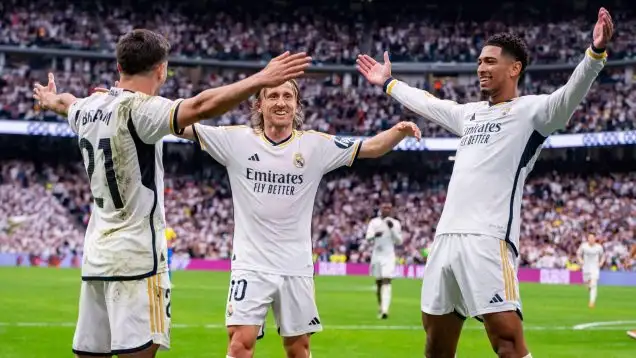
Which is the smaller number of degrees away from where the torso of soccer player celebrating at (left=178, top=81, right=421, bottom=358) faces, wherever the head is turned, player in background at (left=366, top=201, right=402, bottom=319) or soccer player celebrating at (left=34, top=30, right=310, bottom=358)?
the soccer player celebrating

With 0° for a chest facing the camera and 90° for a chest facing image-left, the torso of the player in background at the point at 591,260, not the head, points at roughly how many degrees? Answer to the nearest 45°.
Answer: approximately 0°

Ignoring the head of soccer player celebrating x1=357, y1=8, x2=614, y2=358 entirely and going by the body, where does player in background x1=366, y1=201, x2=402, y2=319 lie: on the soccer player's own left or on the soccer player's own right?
on the soccer player's own right

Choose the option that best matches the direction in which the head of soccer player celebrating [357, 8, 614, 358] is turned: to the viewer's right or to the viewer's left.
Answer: to the viewer's left

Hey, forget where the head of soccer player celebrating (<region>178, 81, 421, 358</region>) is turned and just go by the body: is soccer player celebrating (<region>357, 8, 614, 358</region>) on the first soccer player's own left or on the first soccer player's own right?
on the first soccer player's own left

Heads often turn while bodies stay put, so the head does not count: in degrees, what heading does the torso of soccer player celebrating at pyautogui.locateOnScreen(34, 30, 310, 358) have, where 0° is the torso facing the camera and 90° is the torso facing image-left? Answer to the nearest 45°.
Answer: approximately 225°

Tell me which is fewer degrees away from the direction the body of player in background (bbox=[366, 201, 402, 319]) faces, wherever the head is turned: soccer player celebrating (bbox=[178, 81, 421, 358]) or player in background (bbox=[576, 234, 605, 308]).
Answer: the soccer player celebrating

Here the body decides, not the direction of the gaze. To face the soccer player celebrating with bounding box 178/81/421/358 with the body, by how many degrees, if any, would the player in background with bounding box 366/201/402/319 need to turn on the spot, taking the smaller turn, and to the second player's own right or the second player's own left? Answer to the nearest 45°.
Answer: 0° — they already face them
